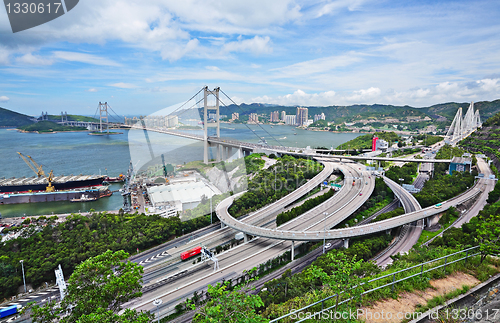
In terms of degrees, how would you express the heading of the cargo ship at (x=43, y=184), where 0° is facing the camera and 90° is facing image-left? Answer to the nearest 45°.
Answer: approximately 270°

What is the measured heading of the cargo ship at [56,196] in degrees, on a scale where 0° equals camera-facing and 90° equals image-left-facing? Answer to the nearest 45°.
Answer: approximately 270°

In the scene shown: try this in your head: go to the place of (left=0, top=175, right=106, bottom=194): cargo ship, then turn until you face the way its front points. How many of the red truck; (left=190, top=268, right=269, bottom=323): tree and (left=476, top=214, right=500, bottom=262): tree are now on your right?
3

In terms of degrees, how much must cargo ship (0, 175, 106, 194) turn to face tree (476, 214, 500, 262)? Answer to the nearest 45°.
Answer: approximately 90° to its right

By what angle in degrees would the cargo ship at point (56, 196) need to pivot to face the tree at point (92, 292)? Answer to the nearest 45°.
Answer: approximately 90° to its right

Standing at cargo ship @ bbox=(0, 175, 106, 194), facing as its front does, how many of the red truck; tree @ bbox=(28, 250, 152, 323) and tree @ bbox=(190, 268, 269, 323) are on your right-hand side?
3

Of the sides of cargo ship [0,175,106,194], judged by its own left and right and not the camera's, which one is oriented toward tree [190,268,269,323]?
right
